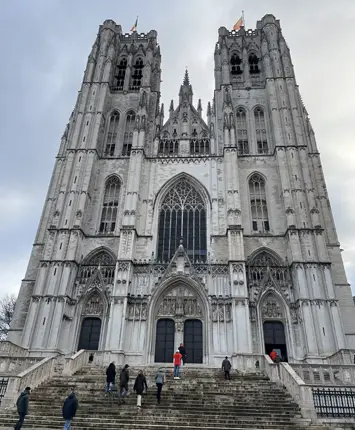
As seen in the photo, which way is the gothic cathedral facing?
toward the camera

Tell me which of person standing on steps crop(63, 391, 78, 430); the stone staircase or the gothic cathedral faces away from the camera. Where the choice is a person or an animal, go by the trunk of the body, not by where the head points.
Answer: the person standing on steps

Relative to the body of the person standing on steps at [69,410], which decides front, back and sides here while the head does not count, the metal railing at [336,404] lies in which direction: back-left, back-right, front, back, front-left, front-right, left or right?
right

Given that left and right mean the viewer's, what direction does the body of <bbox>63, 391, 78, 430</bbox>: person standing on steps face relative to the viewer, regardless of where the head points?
facing away from the viewer

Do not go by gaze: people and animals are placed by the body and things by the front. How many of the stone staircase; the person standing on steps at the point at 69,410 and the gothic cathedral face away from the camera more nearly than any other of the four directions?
1

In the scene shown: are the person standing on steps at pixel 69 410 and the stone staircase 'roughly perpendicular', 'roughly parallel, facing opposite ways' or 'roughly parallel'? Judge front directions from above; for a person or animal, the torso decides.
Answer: roughly parallel, facing opposite ways

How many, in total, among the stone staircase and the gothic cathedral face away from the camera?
0

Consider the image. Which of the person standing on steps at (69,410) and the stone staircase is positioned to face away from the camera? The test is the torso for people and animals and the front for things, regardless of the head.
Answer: the person standing on steps

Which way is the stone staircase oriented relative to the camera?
toward the camera

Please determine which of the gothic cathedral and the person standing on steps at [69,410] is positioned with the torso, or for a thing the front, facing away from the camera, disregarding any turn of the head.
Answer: the person standing on steps
